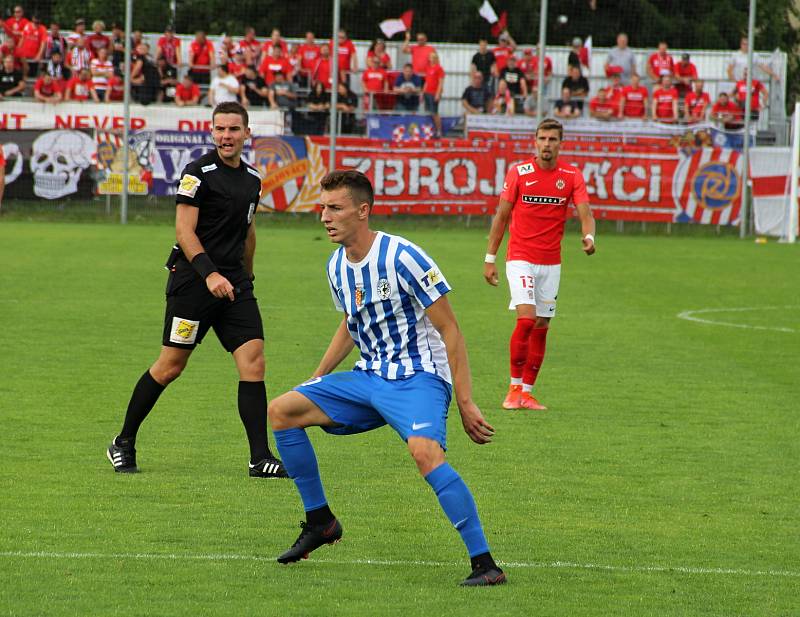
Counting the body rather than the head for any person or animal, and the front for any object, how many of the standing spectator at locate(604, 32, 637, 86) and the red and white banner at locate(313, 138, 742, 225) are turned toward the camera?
2

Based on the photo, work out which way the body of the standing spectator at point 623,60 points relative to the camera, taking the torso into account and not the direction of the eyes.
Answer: toward the camera

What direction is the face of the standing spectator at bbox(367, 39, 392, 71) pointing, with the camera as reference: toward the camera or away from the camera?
toward the camera

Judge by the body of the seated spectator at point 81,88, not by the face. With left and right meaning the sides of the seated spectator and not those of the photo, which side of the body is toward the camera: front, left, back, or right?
front

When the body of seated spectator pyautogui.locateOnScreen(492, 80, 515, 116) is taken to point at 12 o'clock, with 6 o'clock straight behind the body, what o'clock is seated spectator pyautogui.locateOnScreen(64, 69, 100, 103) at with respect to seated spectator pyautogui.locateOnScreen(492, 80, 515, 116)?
seated spectator pyautogui.locateOnScreen(64, 69, 100, 103) is roughly at 3 o'clock from seated spectator pyautogui.locateOnScreen(492, 80, 515, 116).

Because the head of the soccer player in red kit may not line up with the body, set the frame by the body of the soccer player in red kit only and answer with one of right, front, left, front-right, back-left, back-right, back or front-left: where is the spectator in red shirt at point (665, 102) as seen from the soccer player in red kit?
back

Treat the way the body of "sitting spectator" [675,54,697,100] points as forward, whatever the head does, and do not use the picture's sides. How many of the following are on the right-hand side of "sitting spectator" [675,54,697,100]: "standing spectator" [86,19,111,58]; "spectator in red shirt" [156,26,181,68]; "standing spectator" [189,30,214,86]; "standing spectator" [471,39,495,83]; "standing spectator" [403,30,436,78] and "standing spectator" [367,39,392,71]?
6

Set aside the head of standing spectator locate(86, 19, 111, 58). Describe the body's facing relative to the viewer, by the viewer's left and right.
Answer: facing the viewer

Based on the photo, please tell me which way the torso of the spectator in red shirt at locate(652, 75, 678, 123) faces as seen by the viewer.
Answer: toward the camera

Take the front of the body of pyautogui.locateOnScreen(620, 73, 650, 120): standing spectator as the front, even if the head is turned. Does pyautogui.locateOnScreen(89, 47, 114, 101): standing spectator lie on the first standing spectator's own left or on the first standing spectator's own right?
on the first standing spectator's own right

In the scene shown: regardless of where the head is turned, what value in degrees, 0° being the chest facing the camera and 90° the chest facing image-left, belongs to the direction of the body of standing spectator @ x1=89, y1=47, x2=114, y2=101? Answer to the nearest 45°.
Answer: approximately 0°

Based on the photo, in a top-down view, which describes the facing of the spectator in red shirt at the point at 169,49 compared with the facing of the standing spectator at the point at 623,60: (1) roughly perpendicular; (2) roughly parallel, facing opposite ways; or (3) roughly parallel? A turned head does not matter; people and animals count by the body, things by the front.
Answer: roughly parallel

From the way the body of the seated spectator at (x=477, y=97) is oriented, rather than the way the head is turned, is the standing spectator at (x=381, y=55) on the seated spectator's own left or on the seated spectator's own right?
on the seated spectator's own right

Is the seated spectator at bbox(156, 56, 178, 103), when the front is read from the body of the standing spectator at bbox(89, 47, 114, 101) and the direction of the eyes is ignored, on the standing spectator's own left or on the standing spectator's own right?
on the standing spectator's own left

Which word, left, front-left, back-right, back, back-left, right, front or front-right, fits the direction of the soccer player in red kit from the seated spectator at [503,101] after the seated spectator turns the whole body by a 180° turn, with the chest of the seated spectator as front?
back

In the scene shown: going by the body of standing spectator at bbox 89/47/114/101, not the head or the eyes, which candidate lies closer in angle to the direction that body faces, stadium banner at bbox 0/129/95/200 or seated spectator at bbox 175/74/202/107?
the stadium banner

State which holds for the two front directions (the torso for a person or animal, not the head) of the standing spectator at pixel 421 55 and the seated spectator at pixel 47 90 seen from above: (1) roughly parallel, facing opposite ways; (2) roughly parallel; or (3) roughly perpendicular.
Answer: roughly parallel
